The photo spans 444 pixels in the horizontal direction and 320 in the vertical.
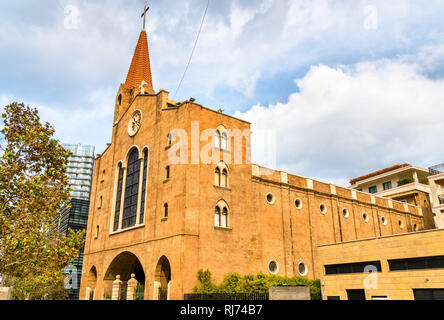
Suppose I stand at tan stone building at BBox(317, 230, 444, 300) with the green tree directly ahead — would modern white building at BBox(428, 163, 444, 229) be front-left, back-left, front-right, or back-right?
back-right

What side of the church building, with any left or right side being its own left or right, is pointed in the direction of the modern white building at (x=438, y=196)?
back

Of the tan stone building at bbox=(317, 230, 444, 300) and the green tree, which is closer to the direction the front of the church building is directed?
the green tree

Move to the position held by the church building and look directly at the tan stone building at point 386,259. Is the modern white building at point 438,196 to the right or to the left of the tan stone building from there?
left

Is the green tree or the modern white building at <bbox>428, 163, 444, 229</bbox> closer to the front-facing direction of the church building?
the green tree

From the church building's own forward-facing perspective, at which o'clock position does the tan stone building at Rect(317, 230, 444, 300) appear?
The tan stone building is roughly at 8 o'clock from the church building.

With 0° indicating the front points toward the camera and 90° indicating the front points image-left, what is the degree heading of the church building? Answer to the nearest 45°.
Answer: approximately 45°
